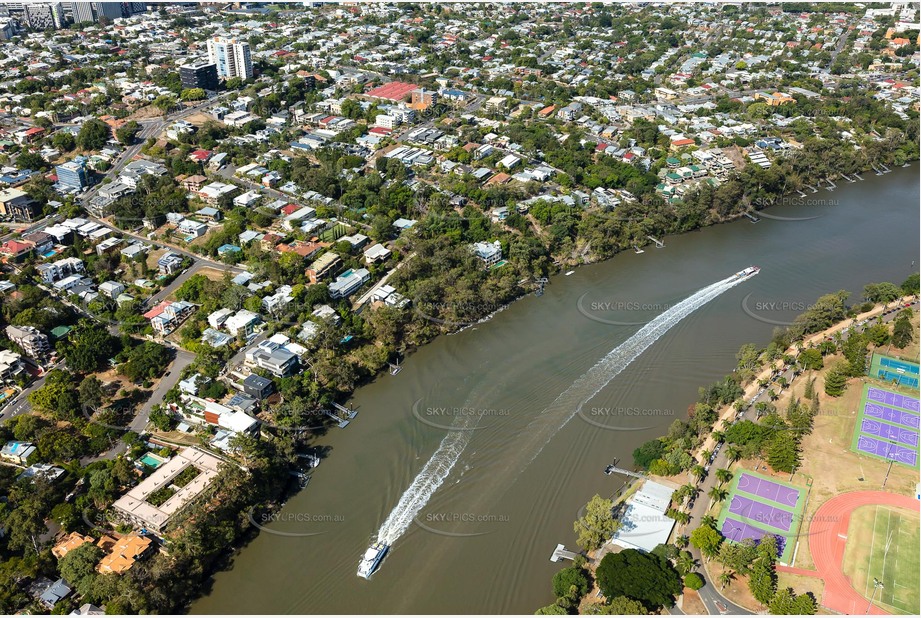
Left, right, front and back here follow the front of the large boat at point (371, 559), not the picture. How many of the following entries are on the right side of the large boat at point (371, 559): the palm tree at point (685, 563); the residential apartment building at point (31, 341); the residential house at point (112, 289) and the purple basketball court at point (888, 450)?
2

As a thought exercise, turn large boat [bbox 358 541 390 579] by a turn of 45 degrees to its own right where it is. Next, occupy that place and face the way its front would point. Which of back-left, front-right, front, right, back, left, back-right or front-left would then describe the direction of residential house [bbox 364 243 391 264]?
right

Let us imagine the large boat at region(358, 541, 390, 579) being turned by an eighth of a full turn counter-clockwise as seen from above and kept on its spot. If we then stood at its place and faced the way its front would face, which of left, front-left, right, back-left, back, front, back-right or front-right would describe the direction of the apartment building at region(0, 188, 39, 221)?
back-right

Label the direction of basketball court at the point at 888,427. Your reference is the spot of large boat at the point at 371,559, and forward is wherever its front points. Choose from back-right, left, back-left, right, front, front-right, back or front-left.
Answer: back-left

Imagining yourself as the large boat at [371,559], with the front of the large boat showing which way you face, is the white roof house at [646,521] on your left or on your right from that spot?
on your left

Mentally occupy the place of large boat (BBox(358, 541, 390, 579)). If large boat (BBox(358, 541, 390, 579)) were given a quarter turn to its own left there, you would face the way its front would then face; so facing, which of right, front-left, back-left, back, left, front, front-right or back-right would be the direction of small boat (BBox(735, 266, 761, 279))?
left

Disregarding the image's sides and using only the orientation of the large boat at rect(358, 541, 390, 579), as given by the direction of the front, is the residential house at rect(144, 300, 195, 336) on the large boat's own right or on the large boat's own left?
on the large boat's own right

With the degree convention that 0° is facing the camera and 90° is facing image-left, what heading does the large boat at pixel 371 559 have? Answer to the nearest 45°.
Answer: approximately 45°

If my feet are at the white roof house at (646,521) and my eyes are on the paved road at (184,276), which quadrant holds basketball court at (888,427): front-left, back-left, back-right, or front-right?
back-right

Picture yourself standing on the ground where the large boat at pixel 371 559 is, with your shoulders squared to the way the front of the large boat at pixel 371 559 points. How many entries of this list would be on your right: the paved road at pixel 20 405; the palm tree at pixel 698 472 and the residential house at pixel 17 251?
2

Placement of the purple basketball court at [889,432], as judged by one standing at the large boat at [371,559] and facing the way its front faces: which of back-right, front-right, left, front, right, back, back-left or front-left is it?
back-left

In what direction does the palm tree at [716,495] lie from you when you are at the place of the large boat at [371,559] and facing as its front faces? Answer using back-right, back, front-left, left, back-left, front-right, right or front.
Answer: back-left

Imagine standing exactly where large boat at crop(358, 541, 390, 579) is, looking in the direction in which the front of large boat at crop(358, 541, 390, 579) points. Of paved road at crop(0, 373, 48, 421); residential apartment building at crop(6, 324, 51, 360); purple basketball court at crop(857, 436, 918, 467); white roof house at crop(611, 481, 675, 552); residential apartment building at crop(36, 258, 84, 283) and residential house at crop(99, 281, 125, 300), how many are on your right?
4

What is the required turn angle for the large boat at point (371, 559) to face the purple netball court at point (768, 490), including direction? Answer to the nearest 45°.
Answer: approximately 135° to its left

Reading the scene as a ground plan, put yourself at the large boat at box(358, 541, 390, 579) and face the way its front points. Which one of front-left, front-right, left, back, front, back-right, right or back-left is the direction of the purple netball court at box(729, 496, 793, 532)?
back-left

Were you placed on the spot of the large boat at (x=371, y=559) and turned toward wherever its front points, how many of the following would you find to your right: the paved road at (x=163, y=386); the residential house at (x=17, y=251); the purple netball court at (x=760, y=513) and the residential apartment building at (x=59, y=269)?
3

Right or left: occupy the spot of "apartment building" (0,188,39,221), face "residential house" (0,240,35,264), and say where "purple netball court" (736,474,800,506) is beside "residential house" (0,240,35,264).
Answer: left
